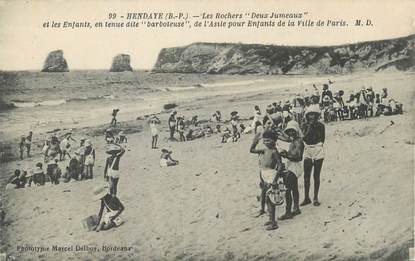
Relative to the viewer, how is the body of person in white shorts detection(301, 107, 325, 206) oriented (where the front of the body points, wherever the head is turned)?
toward the camera

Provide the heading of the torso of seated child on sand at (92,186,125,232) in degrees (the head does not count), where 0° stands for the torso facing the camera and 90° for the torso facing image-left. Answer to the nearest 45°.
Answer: approximately 45°

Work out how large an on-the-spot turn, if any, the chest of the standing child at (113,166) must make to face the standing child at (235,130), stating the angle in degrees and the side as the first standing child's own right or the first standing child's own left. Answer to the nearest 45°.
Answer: approximately 90° to the first standing child's own left

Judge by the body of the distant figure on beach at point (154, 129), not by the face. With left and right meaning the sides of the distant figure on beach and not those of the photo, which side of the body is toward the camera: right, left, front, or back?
front
